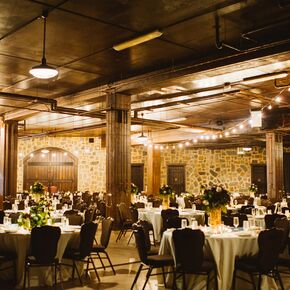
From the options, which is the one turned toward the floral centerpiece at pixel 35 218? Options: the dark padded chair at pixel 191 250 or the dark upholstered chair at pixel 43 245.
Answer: the dark upholstered chair at pixel 43 245

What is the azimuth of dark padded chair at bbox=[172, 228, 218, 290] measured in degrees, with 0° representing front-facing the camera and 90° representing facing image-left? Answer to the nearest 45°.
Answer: approximately 225°

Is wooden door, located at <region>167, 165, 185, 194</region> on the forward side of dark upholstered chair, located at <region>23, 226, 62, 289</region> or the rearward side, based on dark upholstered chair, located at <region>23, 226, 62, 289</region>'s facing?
on the forward side

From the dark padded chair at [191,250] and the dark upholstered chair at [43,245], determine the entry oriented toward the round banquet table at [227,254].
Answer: the dark padded chair at [191,250]

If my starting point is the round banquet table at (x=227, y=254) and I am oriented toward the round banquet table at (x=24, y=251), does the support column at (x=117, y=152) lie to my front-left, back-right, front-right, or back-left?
front-right

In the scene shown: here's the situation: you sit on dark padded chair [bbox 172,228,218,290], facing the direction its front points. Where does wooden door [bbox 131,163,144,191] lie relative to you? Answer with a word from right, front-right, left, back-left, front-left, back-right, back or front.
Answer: front-left

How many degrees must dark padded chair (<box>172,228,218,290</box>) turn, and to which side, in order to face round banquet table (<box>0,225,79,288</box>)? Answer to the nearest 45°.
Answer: approximately 135° to its left

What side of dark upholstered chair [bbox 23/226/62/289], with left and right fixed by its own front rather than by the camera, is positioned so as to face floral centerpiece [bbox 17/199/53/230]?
front

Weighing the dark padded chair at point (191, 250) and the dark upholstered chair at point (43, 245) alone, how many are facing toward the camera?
0

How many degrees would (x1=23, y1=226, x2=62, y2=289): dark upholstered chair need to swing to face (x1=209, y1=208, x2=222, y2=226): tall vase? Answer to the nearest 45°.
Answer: approximately 90° to its right

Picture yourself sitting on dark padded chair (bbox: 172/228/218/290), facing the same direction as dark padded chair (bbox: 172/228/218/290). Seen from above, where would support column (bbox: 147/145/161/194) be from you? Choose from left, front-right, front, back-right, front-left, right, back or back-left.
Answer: front-left

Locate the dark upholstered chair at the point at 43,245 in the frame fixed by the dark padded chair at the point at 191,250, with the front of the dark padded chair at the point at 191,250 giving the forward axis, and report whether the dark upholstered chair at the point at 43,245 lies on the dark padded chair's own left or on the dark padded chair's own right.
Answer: on the dark padded chair's own left

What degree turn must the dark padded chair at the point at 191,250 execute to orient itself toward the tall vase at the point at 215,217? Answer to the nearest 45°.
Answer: approximately 45° to its left

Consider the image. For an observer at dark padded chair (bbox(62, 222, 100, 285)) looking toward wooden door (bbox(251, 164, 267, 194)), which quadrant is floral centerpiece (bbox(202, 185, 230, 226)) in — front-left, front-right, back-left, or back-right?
front-right

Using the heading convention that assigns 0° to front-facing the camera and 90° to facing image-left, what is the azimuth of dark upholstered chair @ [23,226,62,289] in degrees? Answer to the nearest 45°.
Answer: approximately 180°
